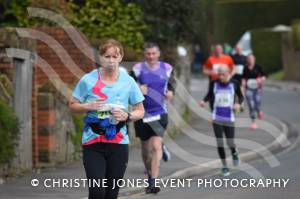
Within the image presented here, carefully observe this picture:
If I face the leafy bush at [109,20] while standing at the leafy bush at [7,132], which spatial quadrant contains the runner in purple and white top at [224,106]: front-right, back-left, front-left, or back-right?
front-right

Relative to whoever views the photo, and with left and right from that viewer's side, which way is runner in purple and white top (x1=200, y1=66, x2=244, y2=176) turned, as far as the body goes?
facing the viewer

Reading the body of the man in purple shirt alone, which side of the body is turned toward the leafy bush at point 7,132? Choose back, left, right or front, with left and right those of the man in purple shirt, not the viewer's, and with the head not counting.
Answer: right

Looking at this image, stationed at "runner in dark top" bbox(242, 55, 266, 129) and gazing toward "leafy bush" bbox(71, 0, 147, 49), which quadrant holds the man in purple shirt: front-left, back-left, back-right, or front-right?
front-left

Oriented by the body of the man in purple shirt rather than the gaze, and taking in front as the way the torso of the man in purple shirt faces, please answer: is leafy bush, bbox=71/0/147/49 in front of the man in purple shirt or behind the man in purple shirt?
behind

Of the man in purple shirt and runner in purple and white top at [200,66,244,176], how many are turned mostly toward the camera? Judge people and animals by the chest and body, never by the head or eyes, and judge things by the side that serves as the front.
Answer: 2

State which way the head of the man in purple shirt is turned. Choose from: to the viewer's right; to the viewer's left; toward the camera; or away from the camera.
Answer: toward the camera

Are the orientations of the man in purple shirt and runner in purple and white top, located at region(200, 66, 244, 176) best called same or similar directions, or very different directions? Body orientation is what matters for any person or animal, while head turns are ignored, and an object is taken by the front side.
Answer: same or similar directions

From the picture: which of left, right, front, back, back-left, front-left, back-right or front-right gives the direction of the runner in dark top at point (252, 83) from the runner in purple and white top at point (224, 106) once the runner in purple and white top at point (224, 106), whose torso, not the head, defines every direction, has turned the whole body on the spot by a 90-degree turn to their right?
right

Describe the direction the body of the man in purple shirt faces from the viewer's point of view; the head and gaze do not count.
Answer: toward the camera

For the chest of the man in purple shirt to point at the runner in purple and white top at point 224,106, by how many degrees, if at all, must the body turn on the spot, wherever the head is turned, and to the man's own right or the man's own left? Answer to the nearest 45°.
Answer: approximately 135° to the man's own left
